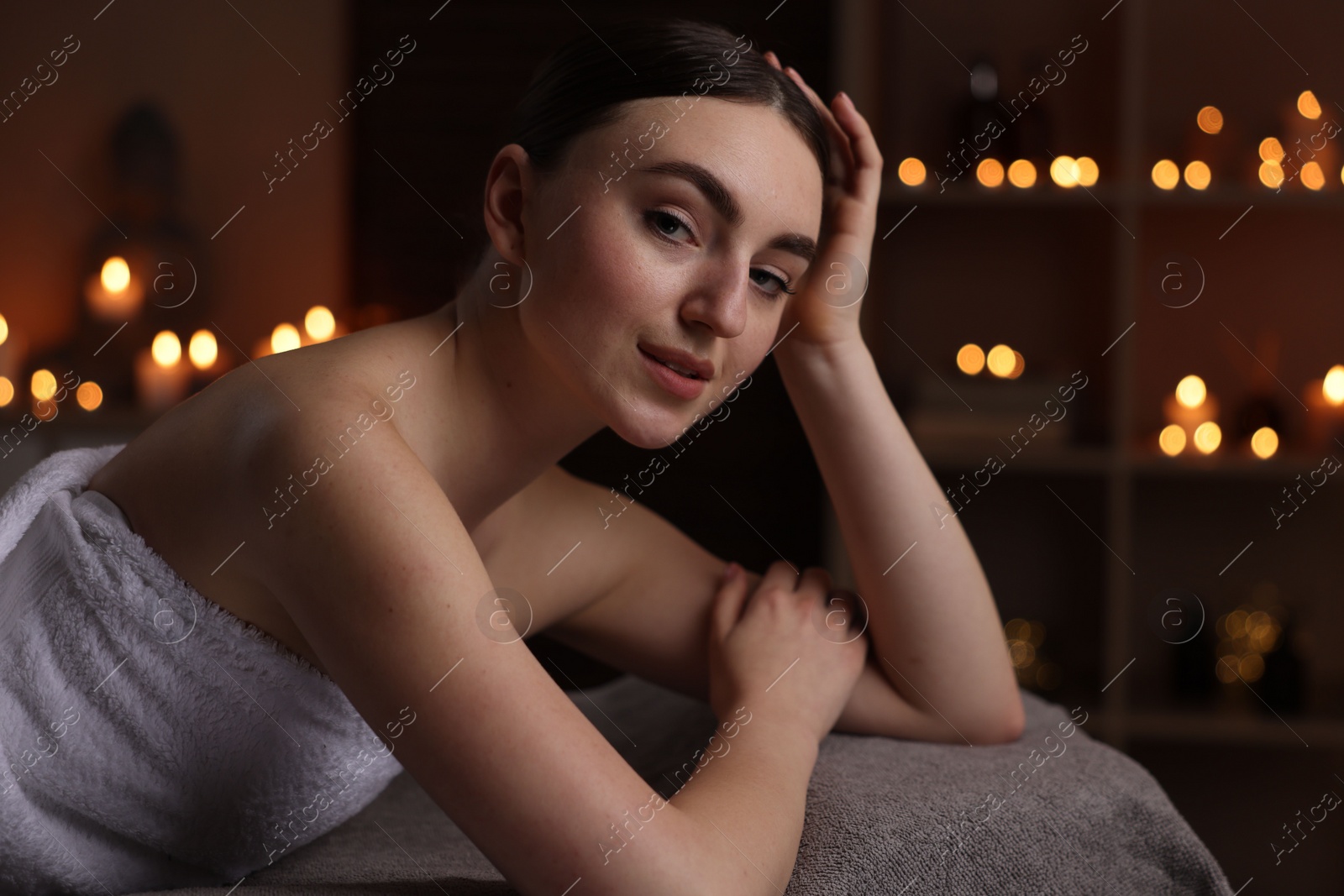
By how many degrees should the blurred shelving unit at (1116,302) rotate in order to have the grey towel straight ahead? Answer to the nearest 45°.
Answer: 0° — it already faces it

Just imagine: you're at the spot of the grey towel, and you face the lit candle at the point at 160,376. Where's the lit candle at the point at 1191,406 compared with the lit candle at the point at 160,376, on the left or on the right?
right

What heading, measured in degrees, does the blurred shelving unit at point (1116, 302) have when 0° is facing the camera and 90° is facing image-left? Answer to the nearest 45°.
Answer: approximately 0°

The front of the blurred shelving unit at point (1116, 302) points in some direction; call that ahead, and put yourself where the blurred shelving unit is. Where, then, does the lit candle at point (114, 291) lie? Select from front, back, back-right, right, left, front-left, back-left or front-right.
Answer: right

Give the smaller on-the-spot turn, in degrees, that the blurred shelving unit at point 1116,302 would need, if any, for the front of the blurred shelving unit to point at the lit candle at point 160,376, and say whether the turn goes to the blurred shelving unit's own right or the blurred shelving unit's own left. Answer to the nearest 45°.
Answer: approximately 90° to the blurred shelving unit's own right

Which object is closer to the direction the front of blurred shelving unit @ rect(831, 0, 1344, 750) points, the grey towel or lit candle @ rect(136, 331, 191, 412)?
the grey towel

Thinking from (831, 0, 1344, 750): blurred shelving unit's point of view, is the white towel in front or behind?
in front
